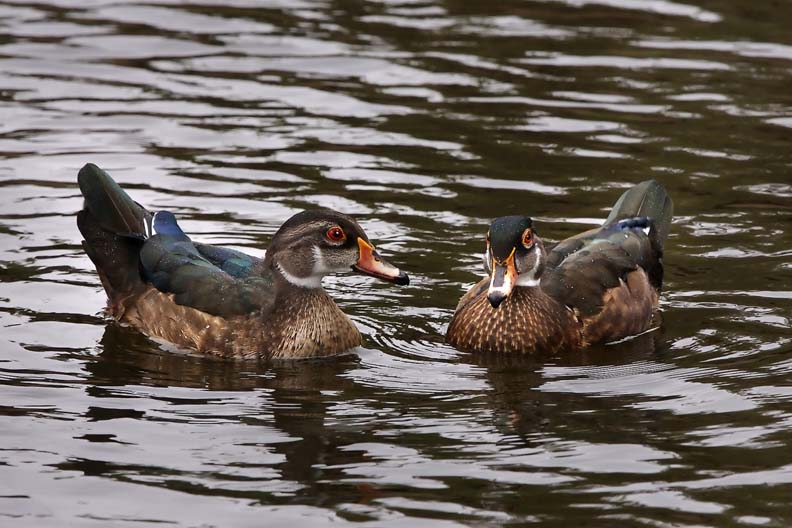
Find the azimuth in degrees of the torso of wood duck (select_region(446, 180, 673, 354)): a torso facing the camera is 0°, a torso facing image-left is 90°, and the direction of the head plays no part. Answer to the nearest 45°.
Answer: approximately 45°

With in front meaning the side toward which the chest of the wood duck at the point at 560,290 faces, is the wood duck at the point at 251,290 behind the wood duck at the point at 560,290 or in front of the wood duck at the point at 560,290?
in front
